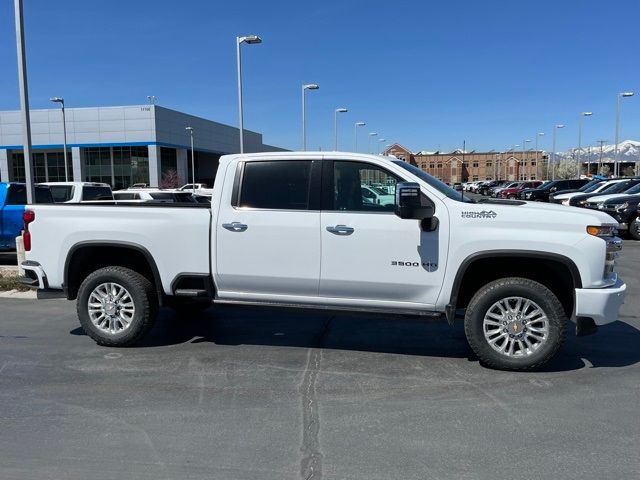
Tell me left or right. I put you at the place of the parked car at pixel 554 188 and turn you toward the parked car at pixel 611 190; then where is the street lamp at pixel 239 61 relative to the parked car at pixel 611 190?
right

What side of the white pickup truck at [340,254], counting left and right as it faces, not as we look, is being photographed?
right

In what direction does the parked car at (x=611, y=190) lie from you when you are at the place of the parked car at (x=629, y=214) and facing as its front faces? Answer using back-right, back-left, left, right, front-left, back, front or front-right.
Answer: back-right

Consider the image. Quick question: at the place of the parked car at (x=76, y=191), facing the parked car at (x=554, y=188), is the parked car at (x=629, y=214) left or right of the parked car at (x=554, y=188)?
right

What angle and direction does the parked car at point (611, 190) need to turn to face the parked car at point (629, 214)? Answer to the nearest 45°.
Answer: approximately 45° to its left

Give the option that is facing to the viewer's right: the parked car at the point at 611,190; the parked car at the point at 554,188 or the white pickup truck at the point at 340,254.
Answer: the white pickup truck

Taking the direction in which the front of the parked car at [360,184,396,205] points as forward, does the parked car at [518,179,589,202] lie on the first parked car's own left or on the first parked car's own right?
on the first parked car's own left
